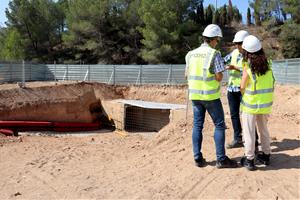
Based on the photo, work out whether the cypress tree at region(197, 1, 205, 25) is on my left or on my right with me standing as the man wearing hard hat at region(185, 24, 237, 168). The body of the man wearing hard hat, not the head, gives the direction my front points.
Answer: on my left

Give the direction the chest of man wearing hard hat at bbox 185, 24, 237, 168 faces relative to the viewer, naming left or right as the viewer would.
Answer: facing away from the viewer and to the right of the viewer

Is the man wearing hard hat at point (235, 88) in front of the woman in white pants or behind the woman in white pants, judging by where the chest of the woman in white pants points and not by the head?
in front

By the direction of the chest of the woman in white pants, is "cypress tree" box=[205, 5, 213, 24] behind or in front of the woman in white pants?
in front

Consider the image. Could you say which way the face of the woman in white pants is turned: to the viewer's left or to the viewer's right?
to the viewer's left

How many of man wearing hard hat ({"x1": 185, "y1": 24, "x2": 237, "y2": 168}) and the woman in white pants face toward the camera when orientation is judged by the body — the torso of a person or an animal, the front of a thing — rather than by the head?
0

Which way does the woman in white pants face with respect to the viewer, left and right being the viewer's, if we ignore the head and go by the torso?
facing away from the viewer and to the left of the viewer

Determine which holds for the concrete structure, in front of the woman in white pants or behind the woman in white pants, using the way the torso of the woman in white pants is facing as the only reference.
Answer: in front

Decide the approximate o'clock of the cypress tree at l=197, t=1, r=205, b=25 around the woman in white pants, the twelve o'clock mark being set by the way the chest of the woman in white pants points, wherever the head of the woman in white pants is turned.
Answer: The cypress tree is roughly at 1 o'clock from the woman in white pants.

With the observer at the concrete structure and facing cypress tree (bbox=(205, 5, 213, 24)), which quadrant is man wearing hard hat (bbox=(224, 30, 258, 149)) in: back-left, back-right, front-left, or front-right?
back-right
